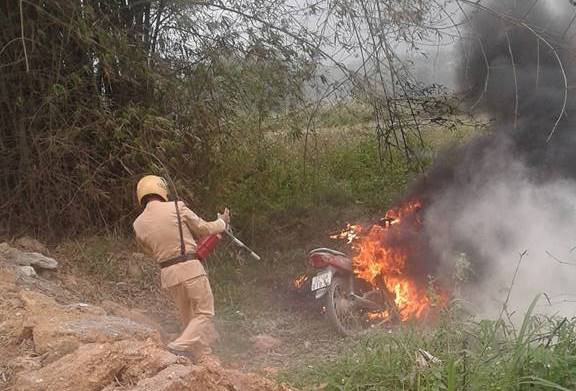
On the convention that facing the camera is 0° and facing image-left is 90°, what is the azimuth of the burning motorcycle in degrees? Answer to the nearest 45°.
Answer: approximately 225°
